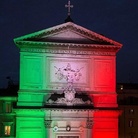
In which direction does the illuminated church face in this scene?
toward the camera
